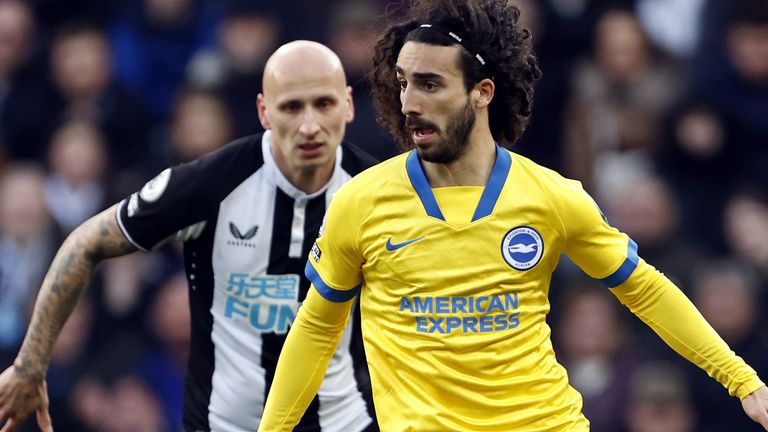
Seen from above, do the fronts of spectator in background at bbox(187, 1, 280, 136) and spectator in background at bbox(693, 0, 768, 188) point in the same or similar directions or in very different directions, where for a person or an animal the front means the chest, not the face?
same or similar directions

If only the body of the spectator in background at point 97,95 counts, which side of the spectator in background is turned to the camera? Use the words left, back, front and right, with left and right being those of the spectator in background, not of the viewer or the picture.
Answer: front

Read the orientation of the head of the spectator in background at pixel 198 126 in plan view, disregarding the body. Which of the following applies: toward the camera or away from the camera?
toward the camera

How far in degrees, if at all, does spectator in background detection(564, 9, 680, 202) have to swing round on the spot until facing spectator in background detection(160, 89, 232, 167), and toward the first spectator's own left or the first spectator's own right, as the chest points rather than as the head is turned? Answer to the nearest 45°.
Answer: approximately 90° to the first spectator's own right

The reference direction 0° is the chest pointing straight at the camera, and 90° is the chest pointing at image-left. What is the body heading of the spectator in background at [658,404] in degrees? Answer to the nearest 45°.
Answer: approximately 0°

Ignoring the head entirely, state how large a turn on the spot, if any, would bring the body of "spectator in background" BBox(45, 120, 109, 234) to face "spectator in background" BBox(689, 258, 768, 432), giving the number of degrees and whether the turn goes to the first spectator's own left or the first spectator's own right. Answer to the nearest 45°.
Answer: approximately 45° to the first spectator's own left

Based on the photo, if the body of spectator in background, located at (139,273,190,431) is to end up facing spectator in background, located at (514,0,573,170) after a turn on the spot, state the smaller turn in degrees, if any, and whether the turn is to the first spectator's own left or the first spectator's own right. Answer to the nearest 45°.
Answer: approximately 90° to the first spectator's own left

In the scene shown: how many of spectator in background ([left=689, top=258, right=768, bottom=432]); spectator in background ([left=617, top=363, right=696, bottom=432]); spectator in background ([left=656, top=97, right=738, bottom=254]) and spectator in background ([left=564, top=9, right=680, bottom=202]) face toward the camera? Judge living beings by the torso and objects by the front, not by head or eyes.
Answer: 4

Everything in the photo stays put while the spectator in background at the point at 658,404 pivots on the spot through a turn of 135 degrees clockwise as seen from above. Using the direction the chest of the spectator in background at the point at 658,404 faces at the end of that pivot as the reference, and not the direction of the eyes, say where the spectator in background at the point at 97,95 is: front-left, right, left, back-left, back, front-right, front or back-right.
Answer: front-left

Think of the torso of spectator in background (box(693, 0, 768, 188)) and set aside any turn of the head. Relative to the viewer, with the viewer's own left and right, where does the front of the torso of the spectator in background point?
facing the viewer

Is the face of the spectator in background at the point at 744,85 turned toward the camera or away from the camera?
toward the camera

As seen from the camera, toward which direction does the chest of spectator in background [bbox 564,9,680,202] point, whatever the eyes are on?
toward the camera

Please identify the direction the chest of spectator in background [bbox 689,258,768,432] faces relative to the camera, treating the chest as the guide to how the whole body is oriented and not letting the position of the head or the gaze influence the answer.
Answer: toward the camera

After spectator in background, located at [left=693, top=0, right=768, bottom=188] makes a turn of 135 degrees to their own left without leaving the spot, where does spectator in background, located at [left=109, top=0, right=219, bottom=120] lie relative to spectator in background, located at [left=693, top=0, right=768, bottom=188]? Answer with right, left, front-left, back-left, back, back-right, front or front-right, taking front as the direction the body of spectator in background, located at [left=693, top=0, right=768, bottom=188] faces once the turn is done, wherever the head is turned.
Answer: back-left

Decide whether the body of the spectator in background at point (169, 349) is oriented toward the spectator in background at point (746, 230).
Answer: no

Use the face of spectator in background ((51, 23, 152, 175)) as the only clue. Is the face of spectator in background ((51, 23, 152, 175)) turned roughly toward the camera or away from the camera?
toward the camera
